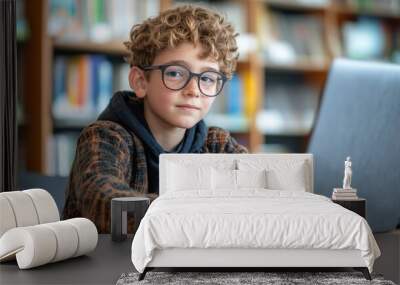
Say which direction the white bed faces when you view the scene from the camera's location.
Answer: facing the viewer

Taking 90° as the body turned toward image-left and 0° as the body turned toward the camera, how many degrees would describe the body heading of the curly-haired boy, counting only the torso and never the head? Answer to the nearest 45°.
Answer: approximately 315°
